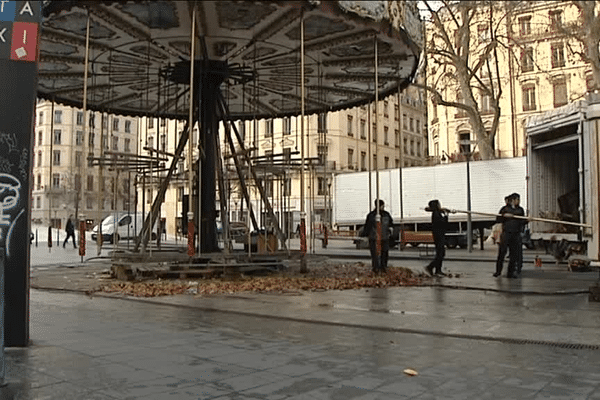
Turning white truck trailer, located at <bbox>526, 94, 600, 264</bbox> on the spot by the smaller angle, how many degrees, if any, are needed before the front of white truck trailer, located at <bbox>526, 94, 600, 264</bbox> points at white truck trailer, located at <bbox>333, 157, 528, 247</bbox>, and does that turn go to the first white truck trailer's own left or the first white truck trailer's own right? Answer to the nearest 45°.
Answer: approximately 90° to the first white truck trailer's own left

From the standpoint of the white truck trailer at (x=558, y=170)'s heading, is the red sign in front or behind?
behind

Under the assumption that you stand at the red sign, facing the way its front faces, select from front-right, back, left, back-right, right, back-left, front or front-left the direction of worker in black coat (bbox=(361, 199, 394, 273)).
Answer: back-left

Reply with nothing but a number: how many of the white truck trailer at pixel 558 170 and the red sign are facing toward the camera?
1

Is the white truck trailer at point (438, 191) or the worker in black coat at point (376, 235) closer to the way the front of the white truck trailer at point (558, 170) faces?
the white truck trailer

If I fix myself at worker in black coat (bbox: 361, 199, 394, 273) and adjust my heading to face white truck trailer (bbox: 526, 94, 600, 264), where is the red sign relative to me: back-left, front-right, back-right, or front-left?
back-right

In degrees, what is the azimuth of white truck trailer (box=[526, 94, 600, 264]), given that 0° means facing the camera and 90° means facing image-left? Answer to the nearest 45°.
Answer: approximately 225°

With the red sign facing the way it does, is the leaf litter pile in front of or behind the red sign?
behind
